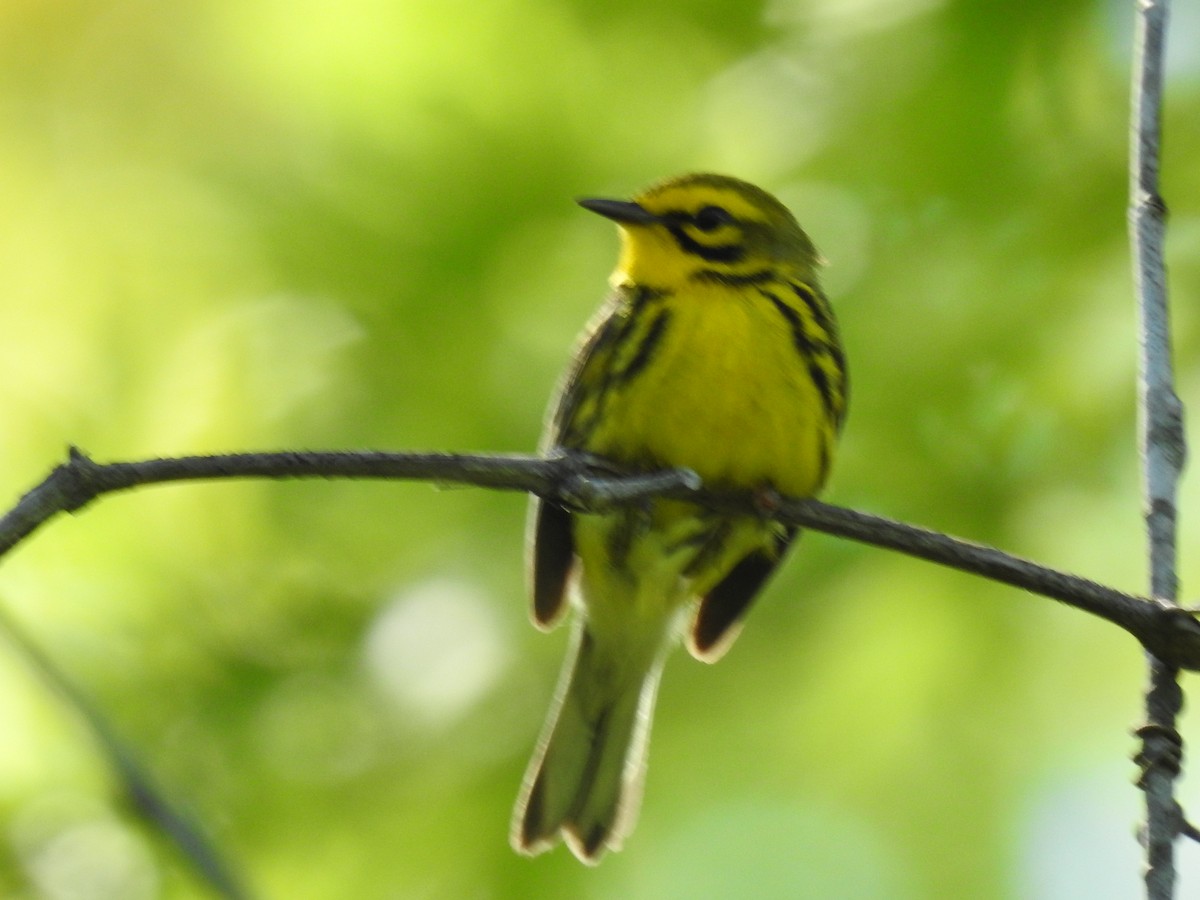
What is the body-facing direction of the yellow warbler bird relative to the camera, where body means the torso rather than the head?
toward the camera

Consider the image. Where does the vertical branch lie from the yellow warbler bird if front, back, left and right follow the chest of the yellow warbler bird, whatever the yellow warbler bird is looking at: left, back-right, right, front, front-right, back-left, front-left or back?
front-left
